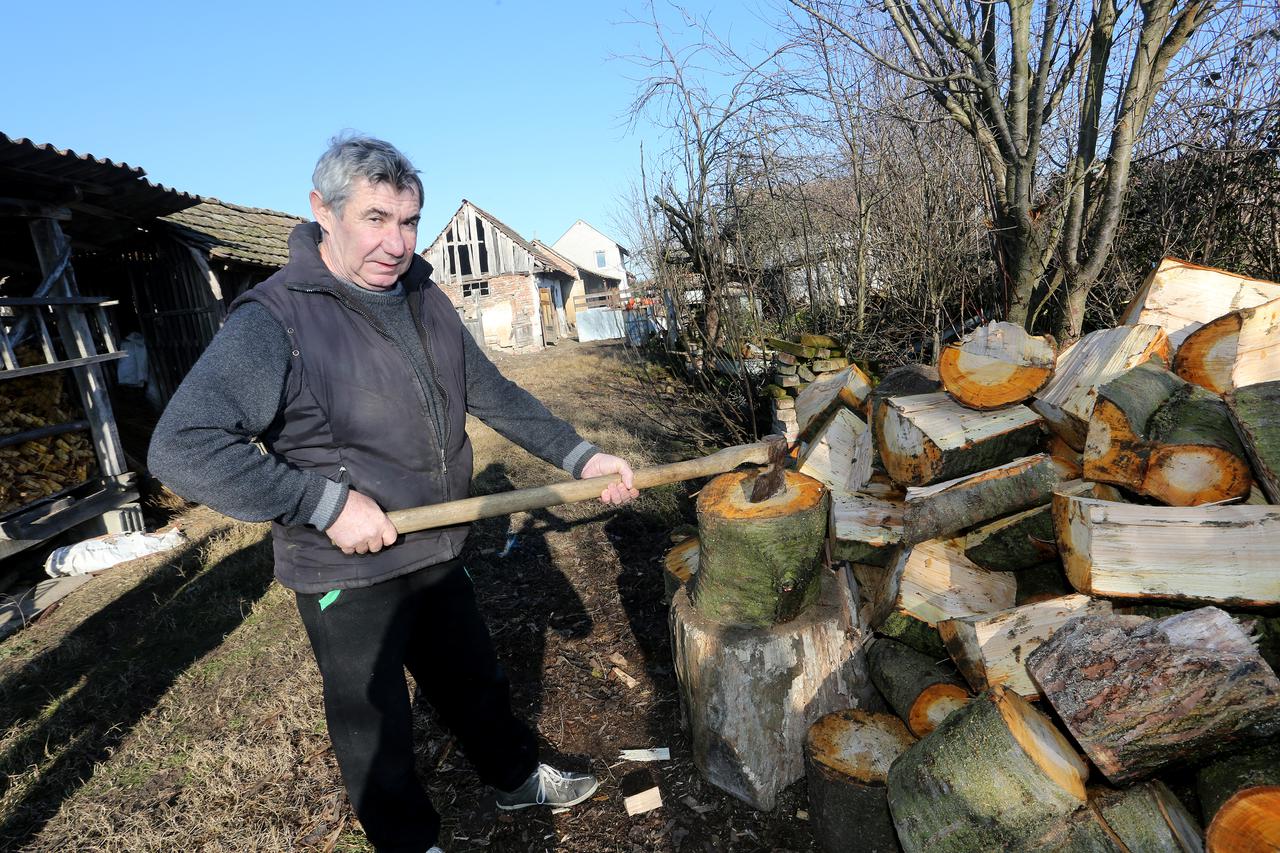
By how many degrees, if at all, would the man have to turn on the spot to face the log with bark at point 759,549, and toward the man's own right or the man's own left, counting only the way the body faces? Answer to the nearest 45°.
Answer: approximately 45° to the man's own left

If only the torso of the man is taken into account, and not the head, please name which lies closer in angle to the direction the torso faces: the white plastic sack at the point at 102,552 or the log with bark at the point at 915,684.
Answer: the log with bark

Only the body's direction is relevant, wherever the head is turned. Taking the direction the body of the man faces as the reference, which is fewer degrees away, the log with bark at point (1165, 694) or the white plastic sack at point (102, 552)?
the log with bark

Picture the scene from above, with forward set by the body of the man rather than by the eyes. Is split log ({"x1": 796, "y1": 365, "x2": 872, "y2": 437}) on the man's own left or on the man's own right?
on the man's own left

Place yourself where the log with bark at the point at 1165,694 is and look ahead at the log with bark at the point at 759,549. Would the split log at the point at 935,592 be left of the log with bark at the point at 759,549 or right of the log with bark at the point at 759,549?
right

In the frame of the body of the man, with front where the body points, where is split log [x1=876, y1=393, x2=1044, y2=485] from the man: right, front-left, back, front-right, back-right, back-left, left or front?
front-left

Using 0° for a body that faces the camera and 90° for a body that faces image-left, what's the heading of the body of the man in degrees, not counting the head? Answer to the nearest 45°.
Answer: approximately 315°

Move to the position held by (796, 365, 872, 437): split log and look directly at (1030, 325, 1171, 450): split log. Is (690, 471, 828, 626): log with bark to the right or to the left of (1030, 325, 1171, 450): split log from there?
right

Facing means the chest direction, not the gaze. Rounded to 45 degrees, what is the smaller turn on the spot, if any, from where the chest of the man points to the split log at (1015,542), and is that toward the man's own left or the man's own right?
approximately 45° to the man's own left

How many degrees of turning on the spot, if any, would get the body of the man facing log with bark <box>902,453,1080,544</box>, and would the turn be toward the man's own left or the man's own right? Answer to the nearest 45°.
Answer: approximately 45° to the man's own left
